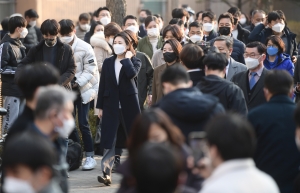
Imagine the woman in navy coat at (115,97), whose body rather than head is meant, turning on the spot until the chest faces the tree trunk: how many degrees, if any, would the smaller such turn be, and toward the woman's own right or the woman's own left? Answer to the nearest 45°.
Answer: approximately 135° to the woman's own right

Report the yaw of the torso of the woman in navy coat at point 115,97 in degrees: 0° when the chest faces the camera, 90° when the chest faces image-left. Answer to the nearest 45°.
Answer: approximately 45°
